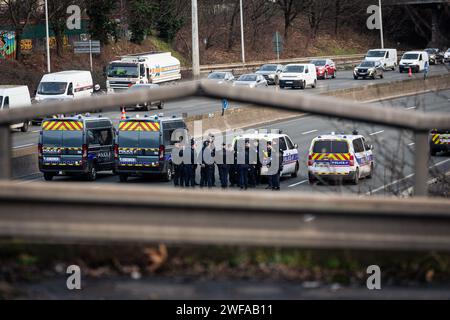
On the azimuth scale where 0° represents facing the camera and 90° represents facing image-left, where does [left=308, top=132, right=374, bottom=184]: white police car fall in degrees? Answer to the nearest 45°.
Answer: approximately 225°

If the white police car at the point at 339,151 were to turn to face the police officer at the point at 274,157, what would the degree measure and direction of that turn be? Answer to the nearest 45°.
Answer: approximately 135° to its left

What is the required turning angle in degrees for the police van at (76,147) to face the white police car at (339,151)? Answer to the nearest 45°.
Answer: approximately 45° to its right

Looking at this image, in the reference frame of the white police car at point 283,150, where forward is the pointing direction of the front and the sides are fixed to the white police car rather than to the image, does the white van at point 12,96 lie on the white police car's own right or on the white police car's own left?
on the white police car's own left

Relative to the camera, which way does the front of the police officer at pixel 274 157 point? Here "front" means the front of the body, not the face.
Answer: to the viewer's left

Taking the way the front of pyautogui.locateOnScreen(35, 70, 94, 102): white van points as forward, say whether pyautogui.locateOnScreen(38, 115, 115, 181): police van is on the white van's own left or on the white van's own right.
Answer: on the white van's own left

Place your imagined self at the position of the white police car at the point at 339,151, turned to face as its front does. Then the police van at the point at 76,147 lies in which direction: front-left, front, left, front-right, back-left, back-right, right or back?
back-left

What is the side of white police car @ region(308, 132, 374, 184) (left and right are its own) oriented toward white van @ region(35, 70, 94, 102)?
left

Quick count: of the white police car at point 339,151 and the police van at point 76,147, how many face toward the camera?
0

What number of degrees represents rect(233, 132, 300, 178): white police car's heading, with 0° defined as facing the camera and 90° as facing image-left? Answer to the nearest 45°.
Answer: approximately 225°

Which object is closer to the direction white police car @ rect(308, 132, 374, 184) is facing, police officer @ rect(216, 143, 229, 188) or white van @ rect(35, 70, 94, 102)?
the white van
